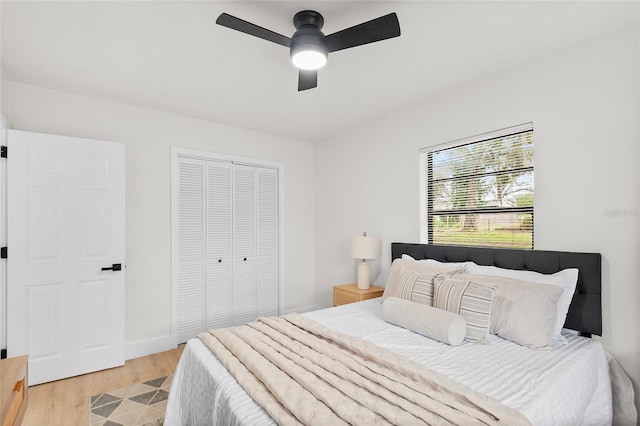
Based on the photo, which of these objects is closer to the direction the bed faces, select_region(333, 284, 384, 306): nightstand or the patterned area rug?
the patterned area rug

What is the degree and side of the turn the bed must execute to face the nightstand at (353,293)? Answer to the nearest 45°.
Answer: approximately 90° to its right

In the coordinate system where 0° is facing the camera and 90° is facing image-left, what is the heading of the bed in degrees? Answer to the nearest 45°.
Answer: approximately 45°

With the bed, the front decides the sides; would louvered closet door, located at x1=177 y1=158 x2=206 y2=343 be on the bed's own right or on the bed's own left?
on the bed's own right

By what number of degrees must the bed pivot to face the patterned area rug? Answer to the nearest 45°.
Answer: approximately 45° to its right

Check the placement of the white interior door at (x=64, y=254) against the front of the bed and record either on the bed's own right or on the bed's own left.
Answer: on the bed's own right

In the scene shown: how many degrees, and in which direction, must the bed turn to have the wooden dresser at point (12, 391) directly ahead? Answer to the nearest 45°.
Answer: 0° — it already faces it

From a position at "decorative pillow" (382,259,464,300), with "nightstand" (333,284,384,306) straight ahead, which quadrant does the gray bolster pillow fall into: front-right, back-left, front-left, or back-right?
back-left

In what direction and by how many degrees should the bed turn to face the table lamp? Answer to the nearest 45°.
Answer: approximately 90° to its right
